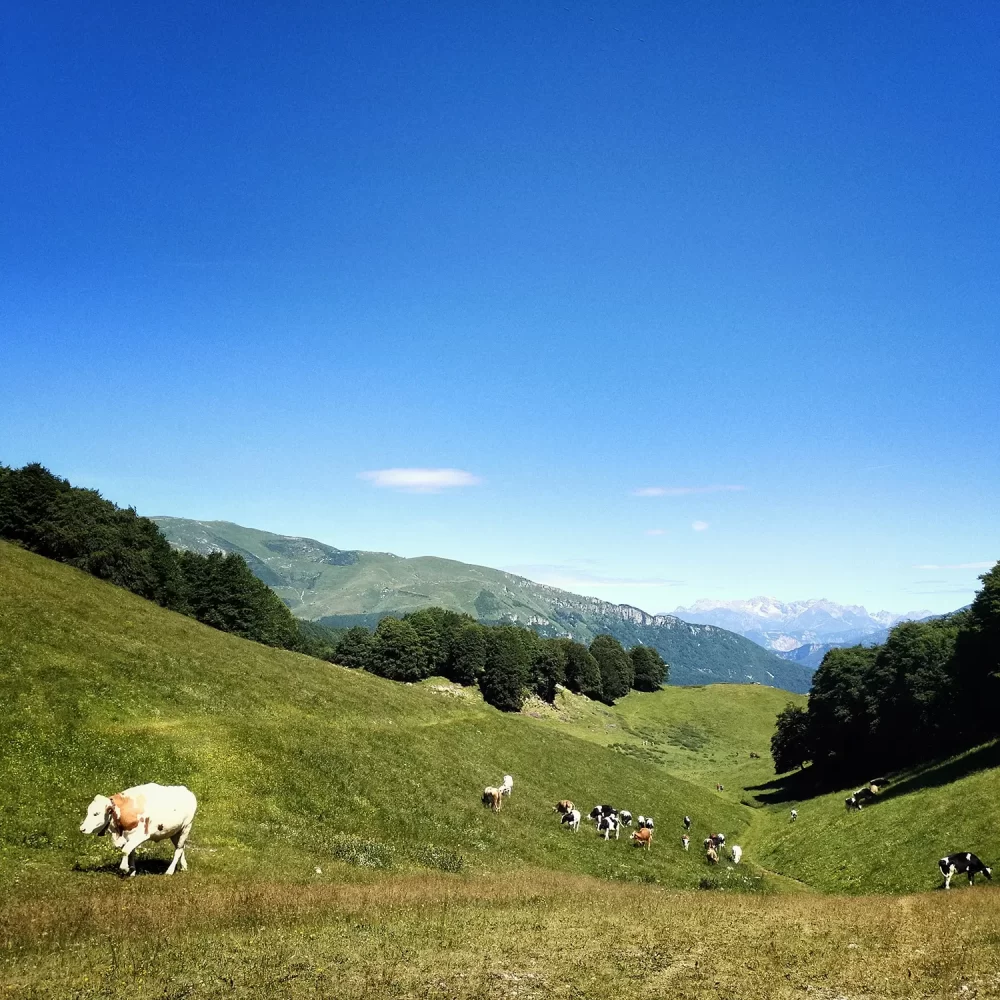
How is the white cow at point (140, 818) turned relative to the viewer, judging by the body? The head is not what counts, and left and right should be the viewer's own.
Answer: facing to the left of the viewer

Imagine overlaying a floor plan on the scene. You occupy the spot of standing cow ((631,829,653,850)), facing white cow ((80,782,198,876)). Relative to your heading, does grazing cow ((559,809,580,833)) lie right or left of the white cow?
right

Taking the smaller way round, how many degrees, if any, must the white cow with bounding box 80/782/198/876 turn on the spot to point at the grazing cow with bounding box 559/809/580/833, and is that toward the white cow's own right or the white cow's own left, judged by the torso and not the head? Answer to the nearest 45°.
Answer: approximately 135° to the white cow's own right

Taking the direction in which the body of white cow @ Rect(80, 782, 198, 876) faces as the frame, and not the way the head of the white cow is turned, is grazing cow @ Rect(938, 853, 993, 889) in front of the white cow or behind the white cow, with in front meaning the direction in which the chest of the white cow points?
behind

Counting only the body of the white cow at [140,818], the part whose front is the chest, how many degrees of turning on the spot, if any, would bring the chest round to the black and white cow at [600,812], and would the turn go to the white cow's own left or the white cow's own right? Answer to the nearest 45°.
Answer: approximately 135° to the white cow's own right
